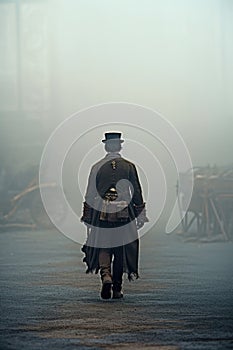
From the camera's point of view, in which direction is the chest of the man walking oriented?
away from the camera
